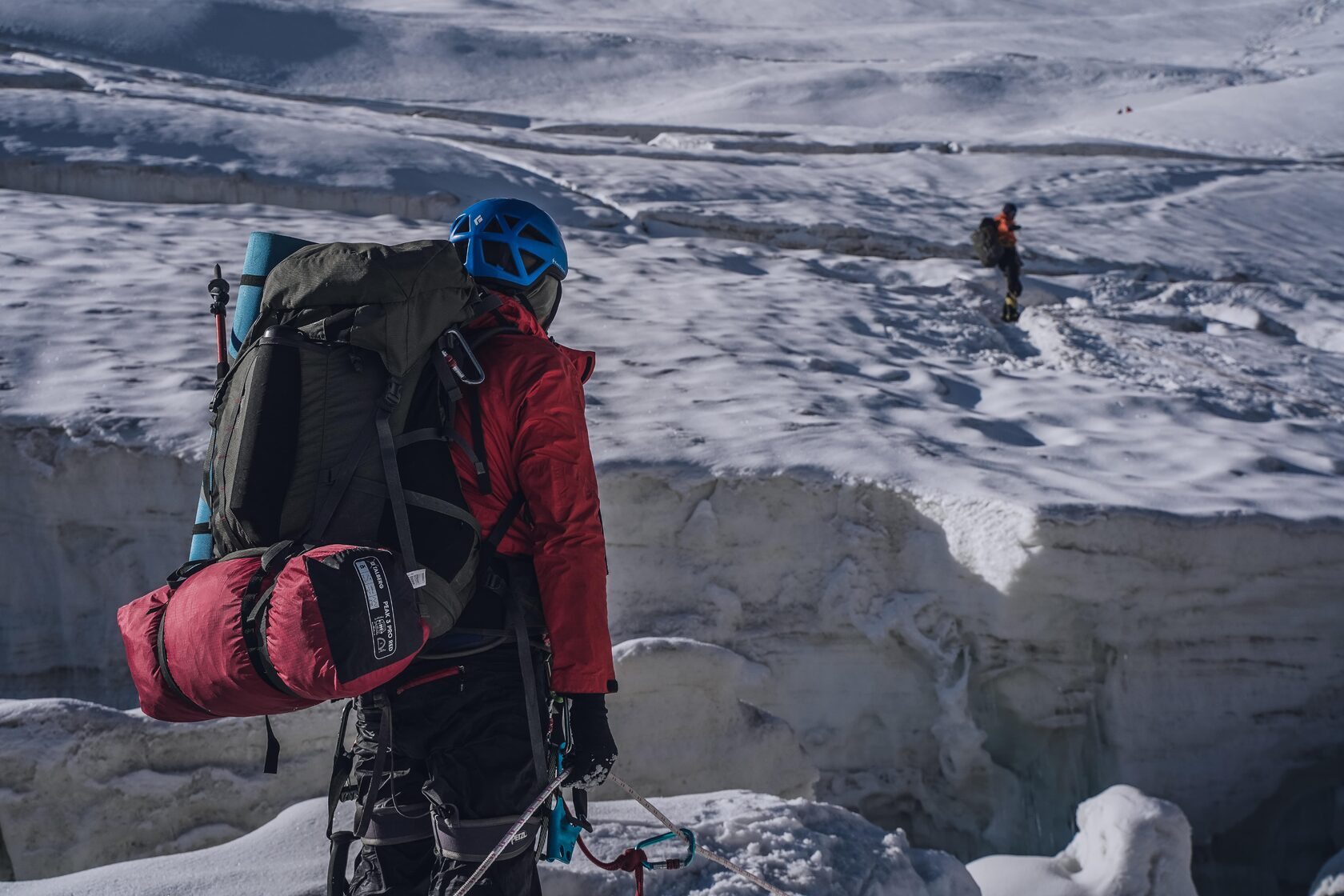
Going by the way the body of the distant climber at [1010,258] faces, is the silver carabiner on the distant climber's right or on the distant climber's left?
on the distant climber's right

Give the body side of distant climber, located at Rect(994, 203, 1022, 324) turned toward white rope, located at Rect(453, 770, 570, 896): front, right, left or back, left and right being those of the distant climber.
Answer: right

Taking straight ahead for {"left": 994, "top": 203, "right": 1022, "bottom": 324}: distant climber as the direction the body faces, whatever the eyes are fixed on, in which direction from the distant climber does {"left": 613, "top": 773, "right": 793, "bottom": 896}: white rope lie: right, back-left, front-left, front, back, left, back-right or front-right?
right

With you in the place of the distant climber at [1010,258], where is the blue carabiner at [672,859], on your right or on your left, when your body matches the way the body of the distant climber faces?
on your right

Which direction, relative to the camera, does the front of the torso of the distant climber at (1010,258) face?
to the viewer's right

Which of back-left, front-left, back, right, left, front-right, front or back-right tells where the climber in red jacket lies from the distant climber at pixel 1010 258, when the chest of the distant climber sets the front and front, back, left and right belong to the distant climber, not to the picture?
right

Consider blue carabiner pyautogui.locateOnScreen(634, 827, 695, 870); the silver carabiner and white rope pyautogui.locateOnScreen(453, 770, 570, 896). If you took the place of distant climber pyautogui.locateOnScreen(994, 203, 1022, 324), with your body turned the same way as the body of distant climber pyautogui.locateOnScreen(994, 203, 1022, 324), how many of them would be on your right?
3
